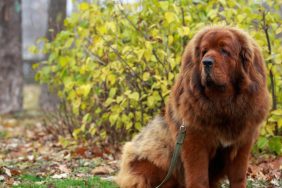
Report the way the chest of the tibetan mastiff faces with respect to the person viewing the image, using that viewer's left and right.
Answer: facing the viewer and to the right of the viewer

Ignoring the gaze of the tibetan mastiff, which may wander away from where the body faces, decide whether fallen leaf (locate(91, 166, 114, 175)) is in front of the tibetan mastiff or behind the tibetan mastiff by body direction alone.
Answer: behind

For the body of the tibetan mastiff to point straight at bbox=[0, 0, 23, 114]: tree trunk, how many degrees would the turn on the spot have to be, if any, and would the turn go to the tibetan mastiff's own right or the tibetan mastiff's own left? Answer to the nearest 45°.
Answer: approximately 180°

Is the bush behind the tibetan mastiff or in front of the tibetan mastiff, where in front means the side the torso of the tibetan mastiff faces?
behind
